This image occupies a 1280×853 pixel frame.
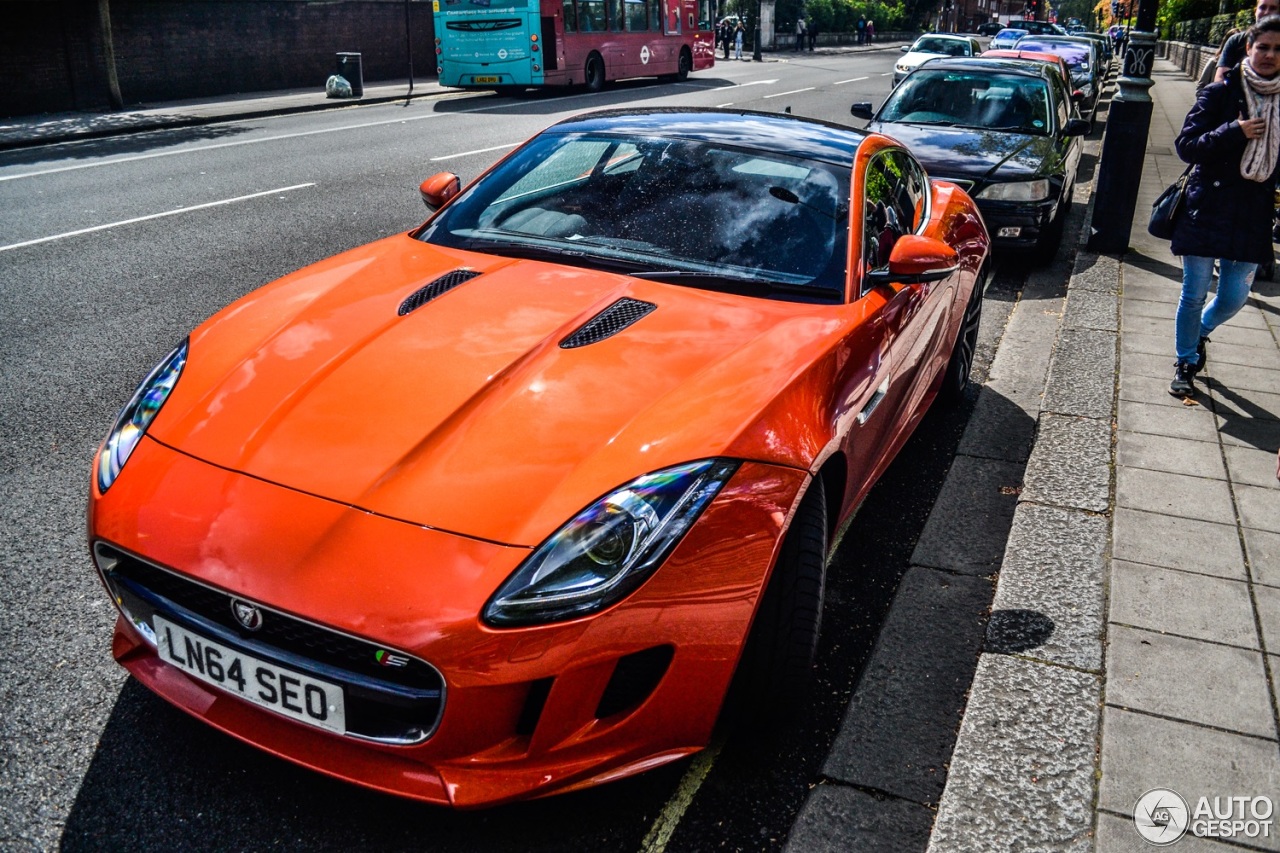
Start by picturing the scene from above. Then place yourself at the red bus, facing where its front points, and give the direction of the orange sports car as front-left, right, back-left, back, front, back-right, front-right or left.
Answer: back-right

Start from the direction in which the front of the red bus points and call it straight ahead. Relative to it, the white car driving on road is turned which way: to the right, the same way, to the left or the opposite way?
the opposite way

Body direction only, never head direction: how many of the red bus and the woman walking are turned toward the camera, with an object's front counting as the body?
1

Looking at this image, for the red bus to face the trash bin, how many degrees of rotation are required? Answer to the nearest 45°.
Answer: approximately 135° to its left

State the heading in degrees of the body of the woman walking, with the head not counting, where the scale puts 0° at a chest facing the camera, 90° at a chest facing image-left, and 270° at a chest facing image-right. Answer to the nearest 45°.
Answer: approximately 0°

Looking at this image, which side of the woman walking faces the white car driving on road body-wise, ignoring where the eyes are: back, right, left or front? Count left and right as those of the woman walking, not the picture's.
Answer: back

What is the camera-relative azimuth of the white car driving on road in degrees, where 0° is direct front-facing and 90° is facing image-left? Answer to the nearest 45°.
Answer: approximately 45°

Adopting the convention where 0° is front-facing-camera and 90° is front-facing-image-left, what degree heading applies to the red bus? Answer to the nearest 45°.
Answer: approximately 225°

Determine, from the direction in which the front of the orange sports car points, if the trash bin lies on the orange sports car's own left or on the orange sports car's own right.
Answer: on the orange sports car's own right

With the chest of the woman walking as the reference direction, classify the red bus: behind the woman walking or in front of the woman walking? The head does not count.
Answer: behind

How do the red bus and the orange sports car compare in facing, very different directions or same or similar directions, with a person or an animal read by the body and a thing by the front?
very different directions

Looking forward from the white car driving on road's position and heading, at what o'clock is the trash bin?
The trash bin is roughly at 1 o'clock from the white car driving on road.
